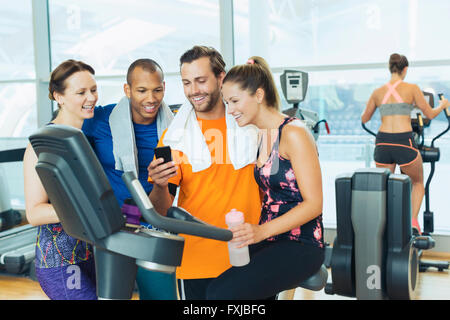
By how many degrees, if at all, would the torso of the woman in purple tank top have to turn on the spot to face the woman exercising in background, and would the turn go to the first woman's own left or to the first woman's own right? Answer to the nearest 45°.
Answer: approximately 90° to the first woman's own left

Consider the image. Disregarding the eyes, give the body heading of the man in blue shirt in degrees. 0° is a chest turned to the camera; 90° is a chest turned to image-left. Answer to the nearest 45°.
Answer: approximately 315°

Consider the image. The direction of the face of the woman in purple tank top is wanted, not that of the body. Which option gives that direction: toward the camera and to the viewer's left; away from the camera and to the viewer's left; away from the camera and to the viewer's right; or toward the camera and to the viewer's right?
toward the camera and to the viewer's right

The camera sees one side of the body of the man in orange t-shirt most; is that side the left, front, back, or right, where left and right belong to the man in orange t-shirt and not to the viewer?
front

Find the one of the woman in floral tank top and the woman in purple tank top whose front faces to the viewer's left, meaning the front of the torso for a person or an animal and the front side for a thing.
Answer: the woman in floral tank top

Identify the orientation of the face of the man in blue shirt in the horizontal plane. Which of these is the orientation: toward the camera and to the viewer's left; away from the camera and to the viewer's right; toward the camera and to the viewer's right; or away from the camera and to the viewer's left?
toward the camera and to the viewer's right

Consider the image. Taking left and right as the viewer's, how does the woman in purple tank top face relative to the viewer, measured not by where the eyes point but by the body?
facing the viewer and to the right of the viewer

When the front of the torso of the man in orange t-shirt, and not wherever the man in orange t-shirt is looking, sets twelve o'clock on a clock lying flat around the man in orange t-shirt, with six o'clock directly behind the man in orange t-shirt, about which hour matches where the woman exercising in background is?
The woman exercising in background is roughly at 7 o'clock from the man in orange t-shirt.
